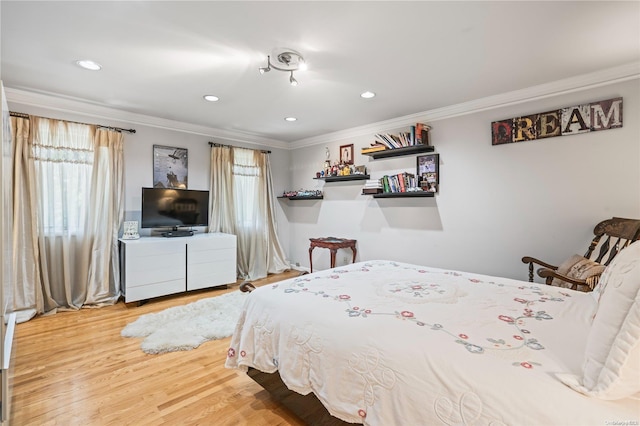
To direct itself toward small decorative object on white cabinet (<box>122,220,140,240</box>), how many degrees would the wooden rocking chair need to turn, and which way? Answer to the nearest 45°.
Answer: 0° — it already faces it

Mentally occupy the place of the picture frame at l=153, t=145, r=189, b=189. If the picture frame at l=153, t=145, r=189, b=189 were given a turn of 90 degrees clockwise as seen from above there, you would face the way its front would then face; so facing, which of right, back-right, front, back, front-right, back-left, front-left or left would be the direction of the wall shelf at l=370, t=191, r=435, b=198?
back-left

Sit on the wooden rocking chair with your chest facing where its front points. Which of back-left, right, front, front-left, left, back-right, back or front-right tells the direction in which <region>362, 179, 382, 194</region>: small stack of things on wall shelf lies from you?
front-right

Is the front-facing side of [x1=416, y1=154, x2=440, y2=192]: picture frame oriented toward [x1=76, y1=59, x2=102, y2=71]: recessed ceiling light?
yes

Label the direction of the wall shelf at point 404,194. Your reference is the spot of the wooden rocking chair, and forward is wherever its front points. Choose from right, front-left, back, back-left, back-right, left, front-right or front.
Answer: front-right

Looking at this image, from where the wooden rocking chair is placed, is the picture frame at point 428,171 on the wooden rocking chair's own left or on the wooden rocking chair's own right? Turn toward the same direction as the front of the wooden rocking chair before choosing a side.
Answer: on the wooden rocking chair's own right

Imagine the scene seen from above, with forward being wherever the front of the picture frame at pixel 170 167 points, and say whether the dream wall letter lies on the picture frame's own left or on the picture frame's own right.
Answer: on the picture frame's own left

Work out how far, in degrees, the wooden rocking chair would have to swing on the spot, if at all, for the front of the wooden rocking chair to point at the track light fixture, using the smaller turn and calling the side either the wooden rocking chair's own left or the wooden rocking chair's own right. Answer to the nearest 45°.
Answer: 0° — it already faces it

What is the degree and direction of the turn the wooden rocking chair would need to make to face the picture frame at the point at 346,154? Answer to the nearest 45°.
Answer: approximately 45° to its right

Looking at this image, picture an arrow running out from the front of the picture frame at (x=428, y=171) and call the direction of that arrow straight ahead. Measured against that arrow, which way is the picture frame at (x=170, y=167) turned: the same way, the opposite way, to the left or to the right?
to the left

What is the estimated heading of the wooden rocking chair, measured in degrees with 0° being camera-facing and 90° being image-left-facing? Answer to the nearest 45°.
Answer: approximately 45°
